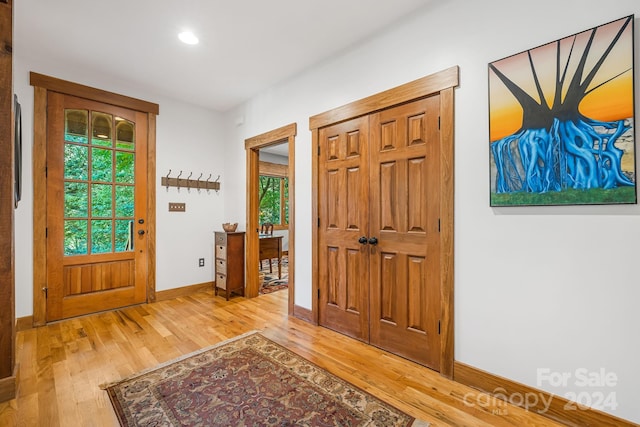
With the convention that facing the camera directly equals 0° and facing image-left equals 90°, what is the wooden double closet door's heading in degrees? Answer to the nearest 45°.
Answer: approximately 45°

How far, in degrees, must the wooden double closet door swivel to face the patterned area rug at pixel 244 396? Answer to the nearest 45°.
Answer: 0° — it already faces it

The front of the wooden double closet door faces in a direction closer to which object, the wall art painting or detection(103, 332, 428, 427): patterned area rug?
the patterned area rug

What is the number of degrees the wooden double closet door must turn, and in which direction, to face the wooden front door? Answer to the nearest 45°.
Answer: approximately 45° to its right

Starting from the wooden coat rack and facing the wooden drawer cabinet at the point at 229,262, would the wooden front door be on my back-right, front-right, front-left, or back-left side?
back-right

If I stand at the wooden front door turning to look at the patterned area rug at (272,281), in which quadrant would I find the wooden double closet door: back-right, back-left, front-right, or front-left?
front-right

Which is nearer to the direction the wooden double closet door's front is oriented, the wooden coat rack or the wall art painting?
the wooden coat rack

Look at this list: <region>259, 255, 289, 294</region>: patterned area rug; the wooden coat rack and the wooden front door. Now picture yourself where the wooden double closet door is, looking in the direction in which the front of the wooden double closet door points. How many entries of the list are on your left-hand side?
0

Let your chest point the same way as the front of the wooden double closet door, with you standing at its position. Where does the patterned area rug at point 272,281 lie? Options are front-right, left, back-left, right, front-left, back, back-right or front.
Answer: right

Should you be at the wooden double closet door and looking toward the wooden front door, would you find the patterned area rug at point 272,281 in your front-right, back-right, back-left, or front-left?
front-right

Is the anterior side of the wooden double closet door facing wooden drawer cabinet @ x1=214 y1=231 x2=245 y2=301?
no

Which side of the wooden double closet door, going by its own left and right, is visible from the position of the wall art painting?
left
